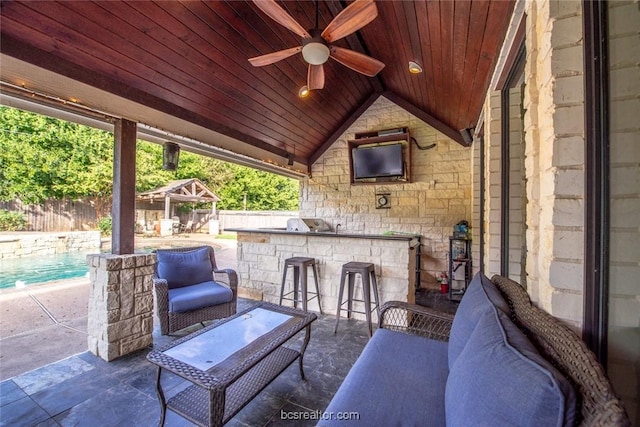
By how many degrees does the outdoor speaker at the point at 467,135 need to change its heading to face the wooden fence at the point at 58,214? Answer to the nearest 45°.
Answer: approximately 45° to its right

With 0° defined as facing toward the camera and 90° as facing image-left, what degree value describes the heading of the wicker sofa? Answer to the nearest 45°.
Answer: approximately 90°

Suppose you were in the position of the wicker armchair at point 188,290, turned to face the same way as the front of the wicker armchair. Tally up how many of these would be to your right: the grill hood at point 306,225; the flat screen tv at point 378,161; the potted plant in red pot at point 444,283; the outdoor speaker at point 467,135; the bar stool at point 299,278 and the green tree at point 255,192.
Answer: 0

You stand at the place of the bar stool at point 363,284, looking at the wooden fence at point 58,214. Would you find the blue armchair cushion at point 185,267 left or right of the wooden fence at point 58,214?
left

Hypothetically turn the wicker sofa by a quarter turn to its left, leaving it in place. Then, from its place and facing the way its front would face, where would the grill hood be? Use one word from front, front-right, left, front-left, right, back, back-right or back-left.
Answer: back-right

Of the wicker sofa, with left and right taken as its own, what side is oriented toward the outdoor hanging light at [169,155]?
front

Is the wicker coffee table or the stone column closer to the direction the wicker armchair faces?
the wicker coffee table

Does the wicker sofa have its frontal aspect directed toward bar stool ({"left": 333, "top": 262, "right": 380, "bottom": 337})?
no

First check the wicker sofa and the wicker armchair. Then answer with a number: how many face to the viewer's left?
1

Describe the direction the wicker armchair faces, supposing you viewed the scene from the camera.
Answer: facing the viewer and to the right of the viewer

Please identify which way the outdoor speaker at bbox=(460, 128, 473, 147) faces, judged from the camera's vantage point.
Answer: facing the viewer and to the left of the viewer

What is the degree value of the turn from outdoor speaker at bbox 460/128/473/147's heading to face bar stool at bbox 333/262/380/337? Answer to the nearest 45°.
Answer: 0° — it already faces it

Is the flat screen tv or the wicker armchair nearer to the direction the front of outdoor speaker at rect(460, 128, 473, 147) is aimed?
the wicker armchair

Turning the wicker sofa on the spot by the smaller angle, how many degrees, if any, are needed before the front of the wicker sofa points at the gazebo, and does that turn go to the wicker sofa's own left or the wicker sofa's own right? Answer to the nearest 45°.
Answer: approximately 45° to the wicker sofa's own right

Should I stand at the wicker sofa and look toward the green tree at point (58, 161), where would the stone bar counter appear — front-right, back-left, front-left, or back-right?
front-right

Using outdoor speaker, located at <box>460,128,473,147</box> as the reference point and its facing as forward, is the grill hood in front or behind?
in front

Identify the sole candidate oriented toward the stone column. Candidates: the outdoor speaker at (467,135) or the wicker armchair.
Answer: the outdoor speaker

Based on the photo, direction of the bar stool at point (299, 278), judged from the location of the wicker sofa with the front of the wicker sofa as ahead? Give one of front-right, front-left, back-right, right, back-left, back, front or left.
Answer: front-right

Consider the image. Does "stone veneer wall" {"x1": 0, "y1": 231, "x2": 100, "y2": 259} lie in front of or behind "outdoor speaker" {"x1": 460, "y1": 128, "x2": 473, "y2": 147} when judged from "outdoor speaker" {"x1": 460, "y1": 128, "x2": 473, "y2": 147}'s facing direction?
in front

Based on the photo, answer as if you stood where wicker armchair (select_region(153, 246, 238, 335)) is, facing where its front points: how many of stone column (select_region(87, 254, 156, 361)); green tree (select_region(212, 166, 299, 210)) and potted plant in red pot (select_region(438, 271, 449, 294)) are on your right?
1

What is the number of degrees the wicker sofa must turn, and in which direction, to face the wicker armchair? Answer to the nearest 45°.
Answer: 0° — it already faces it
